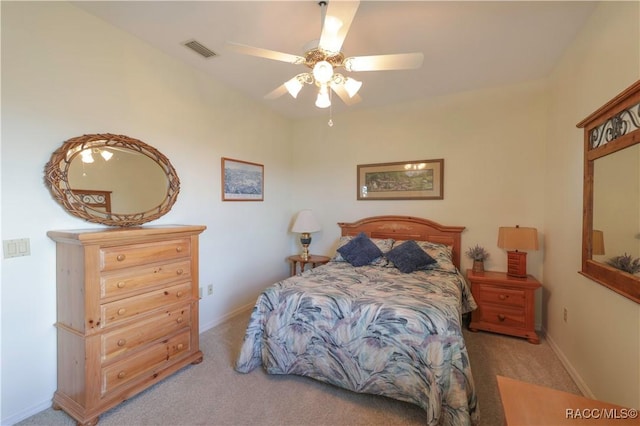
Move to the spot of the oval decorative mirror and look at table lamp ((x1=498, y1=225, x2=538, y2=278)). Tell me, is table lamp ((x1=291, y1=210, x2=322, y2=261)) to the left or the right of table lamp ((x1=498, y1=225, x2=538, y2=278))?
left

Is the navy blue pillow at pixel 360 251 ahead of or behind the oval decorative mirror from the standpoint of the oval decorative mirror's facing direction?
ahead

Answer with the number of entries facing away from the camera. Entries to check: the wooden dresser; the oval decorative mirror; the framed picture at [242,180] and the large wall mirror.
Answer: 0

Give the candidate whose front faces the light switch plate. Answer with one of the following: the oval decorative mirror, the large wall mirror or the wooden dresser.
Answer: the large wall mirror

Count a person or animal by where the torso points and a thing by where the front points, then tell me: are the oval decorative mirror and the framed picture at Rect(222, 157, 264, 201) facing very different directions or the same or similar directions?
same or similar directions

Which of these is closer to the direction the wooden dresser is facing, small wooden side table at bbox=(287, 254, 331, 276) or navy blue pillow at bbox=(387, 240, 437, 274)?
the navy blue pillow

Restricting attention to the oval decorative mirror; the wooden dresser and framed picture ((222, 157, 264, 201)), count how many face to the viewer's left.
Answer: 0

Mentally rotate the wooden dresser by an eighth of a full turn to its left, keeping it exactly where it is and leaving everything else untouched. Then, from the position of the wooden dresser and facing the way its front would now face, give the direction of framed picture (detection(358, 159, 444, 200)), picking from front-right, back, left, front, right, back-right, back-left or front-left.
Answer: front

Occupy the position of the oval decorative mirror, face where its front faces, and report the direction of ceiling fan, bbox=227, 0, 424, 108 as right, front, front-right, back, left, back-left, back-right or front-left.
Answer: front

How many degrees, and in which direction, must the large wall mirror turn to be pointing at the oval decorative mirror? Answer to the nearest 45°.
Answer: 0° — it already faces it

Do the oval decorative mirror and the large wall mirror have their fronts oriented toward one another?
yes

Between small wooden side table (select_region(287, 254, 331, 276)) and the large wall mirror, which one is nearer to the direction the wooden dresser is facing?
the large wall mirror

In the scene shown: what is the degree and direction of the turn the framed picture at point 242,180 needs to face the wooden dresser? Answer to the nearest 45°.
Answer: approximately 90° to its right

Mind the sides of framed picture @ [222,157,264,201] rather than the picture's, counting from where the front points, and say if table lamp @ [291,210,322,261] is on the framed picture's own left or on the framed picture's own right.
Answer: on the framed picture's own left

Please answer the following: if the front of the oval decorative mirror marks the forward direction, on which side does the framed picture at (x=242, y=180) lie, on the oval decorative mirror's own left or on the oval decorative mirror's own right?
on the oval decorative mirror's own left

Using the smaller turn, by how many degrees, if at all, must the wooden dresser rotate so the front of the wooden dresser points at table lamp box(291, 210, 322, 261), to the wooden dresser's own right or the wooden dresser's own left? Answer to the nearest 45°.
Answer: approximately 90° to the wooden dresser's own left

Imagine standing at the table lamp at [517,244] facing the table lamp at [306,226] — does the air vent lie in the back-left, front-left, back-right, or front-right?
front-left
